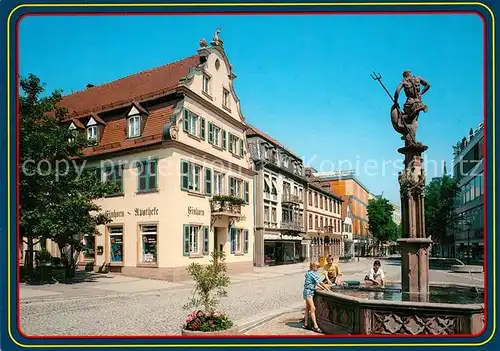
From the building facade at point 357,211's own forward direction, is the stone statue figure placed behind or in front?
in front

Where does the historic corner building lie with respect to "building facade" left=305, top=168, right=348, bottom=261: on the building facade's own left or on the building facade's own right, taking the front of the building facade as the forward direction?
on the building facade's own right

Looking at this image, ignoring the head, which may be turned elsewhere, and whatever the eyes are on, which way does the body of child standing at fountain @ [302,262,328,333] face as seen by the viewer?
to the viewer's right

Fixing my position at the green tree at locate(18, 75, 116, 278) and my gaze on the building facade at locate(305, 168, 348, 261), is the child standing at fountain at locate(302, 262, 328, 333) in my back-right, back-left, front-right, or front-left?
back-right

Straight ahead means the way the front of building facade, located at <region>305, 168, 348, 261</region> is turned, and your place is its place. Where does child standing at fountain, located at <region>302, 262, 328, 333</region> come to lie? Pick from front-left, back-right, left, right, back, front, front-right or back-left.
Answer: front-right

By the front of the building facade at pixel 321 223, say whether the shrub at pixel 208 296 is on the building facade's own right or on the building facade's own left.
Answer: on the building facade's own right

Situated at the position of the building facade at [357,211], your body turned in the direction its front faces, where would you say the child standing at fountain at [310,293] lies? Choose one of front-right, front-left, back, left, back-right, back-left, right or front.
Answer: front-right

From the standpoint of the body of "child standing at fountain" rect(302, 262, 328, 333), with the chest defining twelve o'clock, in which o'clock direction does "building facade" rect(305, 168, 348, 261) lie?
The building facade is roughly at 9 o'clock from the child standing at fountain.

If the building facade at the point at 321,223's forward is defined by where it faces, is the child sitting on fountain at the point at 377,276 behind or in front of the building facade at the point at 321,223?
in front
